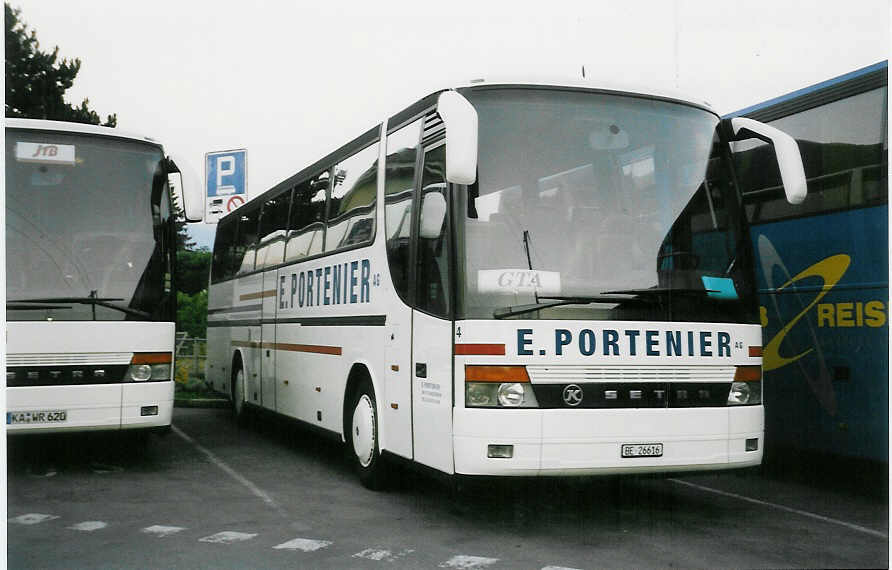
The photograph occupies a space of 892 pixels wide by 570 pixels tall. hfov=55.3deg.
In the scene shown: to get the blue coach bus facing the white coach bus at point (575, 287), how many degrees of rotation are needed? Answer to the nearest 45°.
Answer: approximately 90° to its right

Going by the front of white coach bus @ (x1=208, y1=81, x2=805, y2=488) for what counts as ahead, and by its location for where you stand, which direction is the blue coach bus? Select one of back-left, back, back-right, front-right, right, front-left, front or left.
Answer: left

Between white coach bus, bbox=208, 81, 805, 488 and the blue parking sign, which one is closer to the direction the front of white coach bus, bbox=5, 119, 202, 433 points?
the white coach bus

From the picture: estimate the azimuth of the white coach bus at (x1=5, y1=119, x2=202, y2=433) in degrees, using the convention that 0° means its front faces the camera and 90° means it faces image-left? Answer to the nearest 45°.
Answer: approximately 0°

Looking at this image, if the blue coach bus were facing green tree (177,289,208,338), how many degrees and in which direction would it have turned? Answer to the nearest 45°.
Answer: approximately 180°

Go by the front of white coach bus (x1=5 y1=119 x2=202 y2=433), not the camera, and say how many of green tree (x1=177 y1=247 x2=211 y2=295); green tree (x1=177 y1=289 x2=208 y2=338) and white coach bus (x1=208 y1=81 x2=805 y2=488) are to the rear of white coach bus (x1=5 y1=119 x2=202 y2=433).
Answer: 2

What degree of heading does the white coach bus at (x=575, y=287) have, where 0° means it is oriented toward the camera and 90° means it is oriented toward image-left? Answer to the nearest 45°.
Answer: approximately 315°

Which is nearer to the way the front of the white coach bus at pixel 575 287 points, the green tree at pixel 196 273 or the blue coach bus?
the blue coach bus
